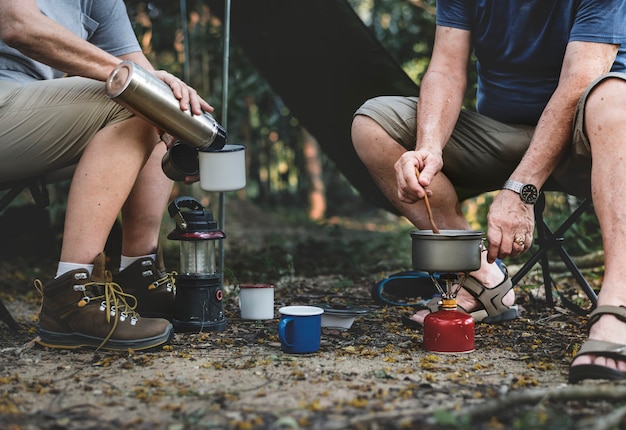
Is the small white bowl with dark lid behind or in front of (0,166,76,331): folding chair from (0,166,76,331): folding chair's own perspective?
in front

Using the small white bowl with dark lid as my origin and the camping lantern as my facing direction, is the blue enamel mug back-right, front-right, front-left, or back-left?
front-left

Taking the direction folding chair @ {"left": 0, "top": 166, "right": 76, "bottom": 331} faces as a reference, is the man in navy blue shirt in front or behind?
in front

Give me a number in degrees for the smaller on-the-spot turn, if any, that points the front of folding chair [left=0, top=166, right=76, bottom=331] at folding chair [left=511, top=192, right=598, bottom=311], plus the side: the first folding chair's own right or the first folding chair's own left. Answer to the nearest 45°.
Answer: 0° — it already faces it

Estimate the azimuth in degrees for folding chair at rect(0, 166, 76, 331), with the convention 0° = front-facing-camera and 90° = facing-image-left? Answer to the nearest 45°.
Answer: approximately 270°

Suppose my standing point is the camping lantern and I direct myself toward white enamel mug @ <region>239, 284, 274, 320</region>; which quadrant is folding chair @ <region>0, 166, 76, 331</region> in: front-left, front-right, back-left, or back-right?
back-left

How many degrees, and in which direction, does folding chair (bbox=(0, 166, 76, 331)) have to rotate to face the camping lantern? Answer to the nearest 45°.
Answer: approximately 45° to its right

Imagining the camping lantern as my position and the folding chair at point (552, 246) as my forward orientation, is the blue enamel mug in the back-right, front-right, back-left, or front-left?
front-right

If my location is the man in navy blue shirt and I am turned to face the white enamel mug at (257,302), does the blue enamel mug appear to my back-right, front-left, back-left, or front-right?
front-left

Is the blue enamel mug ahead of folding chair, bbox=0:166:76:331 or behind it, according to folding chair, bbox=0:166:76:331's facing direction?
ahead

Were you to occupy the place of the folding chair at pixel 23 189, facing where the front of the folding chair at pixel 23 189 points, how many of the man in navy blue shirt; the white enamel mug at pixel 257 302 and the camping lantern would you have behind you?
0

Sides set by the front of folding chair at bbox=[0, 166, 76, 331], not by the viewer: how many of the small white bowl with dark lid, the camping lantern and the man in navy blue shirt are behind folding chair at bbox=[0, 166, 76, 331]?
0
